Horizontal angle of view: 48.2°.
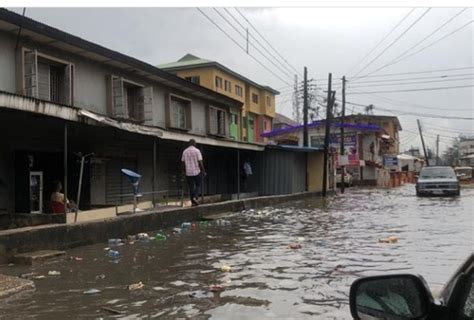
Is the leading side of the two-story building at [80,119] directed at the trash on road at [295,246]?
yes

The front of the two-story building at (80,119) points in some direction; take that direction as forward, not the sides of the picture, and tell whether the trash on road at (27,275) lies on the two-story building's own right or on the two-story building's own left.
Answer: on the two-story building's own right

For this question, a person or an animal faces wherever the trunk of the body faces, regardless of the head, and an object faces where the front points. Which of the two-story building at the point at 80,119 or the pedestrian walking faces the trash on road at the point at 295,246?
the two-story building

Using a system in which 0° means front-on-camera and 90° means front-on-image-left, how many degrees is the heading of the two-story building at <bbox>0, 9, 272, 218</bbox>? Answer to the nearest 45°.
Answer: approximately 315°

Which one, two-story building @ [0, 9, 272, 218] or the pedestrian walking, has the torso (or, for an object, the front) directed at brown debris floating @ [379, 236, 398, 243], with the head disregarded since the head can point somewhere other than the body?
the two-story building

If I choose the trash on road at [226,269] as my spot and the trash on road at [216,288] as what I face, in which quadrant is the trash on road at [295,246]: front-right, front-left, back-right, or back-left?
back-left

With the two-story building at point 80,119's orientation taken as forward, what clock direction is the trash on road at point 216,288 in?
The trash on road is roughly at 1 o'clock from the two-story building.
